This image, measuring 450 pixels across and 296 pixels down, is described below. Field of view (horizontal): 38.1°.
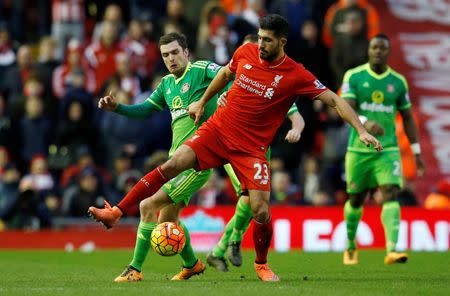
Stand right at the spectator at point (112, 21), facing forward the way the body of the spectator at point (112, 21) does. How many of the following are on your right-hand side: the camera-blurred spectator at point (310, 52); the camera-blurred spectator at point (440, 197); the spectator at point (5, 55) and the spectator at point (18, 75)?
2

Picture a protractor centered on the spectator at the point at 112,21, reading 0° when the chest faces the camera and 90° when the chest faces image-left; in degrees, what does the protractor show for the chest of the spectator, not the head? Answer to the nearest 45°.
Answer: approximately 0°

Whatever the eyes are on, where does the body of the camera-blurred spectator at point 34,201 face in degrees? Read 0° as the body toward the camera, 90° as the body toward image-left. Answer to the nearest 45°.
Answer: approximately 0°

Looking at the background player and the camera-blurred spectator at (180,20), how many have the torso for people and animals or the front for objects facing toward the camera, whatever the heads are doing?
2

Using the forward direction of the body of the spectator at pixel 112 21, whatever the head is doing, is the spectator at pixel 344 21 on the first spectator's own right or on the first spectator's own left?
on the first spectator's own left
